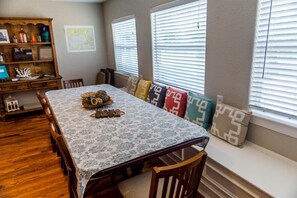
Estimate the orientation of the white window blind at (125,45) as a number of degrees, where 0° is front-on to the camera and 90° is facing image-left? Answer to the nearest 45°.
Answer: approximately 45°

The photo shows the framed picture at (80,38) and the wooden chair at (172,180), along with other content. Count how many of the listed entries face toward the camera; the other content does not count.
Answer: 1

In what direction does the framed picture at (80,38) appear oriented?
toward the camera

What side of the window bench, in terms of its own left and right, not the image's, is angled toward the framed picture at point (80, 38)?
right

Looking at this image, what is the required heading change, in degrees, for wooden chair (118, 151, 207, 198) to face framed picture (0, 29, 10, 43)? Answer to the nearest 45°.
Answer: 0° — it already faces it

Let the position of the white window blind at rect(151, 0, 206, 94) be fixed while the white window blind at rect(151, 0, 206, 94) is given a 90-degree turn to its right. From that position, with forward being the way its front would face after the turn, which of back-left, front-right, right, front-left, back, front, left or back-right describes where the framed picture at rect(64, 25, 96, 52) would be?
front
